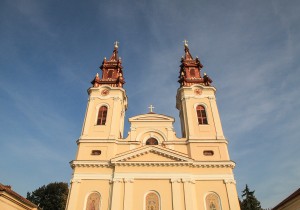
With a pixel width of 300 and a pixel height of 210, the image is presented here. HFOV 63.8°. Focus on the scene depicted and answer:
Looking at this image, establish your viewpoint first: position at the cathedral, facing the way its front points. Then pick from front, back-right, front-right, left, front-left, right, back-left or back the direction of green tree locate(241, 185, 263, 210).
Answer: back-left

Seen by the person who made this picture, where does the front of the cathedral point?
facing the viewer
